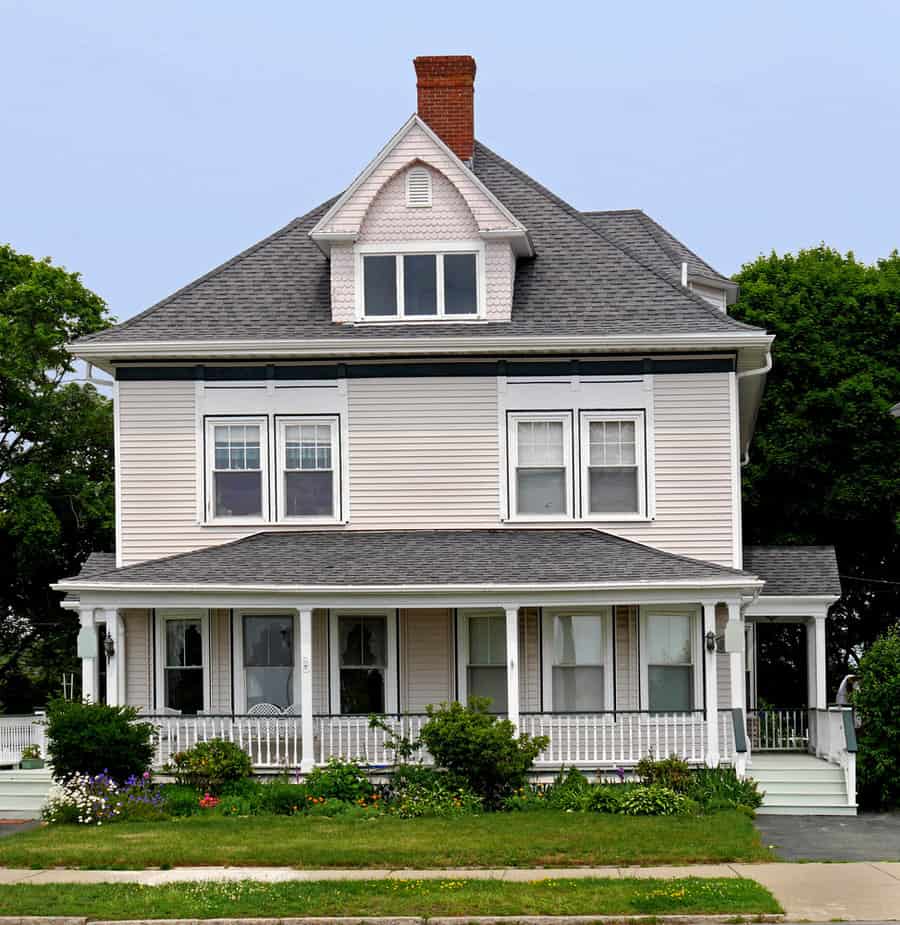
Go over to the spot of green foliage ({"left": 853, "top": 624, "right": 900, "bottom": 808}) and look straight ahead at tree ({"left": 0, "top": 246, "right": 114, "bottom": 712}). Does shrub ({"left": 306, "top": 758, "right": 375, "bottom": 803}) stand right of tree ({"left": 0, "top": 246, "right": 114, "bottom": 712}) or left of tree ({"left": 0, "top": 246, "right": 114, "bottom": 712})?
left

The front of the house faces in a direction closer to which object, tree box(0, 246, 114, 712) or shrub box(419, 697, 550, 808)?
the shrub

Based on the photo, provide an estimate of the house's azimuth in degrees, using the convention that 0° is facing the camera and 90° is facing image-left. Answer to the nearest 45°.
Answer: approximately 0°

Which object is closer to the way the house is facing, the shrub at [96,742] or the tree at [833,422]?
the shrub

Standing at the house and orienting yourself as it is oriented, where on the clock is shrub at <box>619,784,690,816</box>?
The shrub is roughly at 11 o'clock from the house.

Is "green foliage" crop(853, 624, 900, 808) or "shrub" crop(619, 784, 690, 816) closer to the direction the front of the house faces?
the shrub

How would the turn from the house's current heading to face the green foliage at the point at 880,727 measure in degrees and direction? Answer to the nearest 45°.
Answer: approximately 90° to its left
